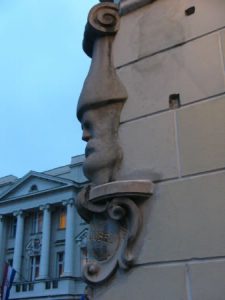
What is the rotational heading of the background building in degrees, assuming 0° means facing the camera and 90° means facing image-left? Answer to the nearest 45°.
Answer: approximately 45°

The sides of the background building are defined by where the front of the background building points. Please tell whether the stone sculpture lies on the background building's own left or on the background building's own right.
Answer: on the background building's own left
